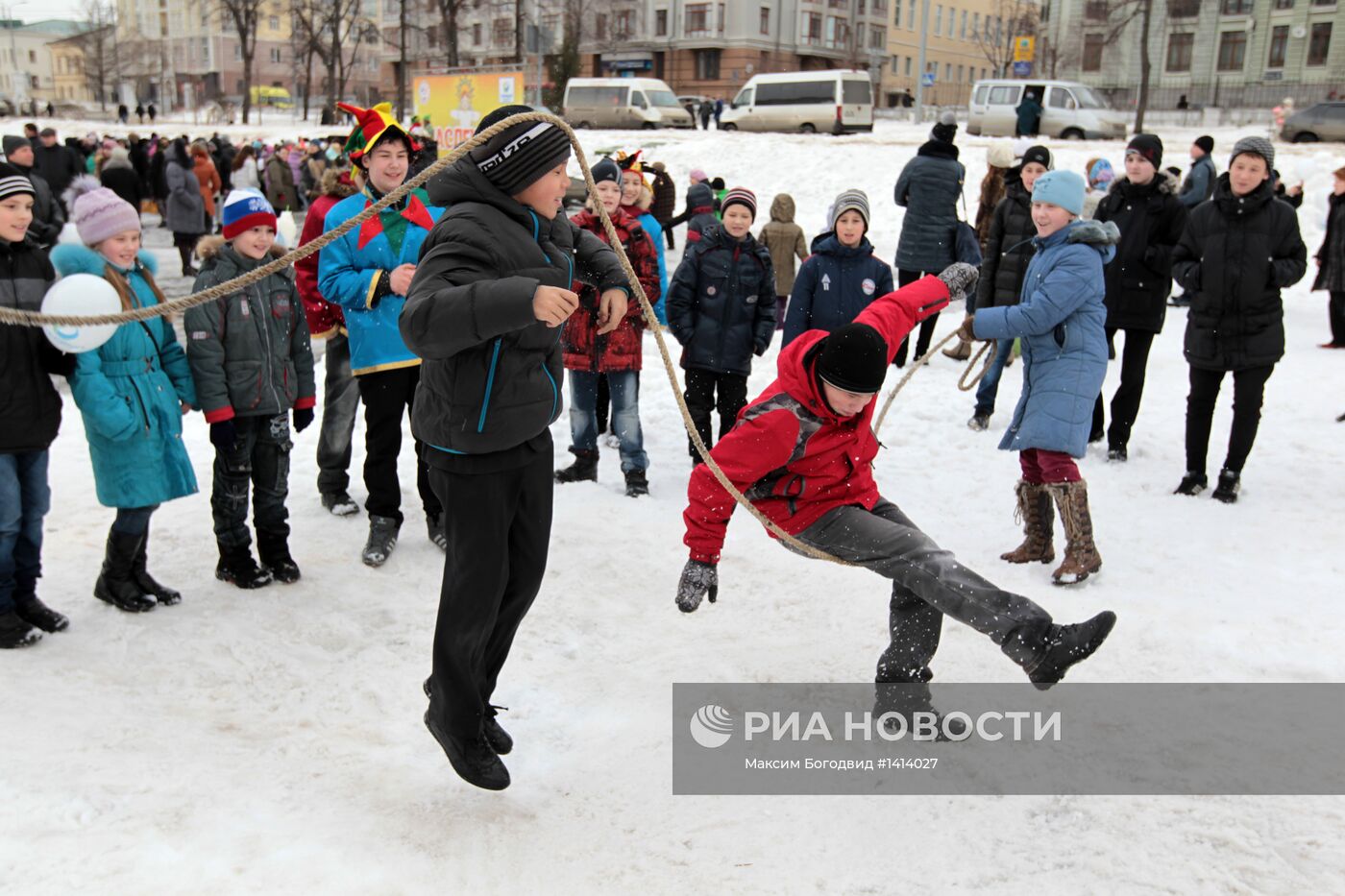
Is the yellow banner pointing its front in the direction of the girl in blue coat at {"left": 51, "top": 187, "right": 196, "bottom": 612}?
yes

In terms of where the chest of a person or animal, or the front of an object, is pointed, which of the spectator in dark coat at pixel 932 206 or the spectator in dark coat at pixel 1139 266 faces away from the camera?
the spectator in dark coat at pixel 932 206

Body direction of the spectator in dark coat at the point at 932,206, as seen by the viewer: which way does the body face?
away from the camera

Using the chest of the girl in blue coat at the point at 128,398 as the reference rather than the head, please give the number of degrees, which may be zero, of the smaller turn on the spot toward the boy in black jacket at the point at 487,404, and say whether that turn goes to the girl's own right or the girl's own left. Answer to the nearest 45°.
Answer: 0° — they already face them

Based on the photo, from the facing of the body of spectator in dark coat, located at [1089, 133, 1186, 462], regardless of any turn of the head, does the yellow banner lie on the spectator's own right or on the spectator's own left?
on the spectator's own right

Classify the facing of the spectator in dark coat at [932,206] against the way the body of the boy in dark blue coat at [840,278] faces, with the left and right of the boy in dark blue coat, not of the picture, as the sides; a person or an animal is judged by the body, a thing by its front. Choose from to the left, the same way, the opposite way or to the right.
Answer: the opposite way

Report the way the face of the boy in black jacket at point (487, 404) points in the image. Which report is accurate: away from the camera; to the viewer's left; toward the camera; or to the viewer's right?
to the viewer's right
